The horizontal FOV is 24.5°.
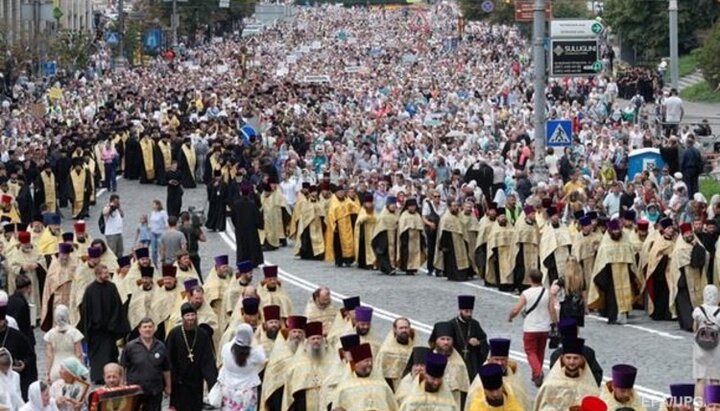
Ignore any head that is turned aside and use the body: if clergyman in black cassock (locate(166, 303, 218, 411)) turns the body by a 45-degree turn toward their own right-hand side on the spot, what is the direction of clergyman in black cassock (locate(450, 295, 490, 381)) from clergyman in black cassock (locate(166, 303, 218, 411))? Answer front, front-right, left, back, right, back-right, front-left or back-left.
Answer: back-left

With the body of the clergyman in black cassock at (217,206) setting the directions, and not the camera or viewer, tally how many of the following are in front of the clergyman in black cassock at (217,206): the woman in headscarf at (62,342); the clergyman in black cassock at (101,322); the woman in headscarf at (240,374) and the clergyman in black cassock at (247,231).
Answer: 4

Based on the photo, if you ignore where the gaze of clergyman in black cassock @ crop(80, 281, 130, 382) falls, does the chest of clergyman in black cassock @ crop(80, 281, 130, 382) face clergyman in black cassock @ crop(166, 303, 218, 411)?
no

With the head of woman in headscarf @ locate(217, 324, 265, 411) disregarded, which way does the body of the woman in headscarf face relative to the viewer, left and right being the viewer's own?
facing away from the viewer

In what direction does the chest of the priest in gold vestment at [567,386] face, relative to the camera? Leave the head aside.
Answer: toward the camera

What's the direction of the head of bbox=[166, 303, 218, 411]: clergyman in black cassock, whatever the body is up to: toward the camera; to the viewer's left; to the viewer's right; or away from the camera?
toward the camera

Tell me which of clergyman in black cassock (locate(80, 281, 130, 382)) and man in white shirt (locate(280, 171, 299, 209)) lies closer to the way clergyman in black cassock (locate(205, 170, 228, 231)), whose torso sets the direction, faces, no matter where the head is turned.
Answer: the clergyman in black cassock

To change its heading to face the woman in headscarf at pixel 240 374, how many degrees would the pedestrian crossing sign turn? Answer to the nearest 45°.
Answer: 0° — it already faces them

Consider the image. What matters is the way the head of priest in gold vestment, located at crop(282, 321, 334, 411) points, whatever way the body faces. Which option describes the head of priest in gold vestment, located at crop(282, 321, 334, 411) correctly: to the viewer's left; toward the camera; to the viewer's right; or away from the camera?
toward the camera

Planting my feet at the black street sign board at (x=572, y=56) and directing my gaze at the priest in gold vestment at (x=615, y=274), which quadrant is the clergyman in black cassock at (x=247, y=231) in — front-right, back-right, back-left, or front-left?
front-right

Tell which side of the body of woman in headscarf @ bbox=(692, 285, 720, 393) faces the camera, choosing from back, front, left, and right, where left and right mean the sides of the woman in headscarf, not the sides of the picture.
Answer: back

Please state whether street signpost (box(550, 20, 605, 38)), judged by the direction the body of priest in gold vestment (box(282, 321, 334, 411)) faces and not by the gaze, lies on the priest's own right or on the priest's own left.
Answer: on the priest's own left

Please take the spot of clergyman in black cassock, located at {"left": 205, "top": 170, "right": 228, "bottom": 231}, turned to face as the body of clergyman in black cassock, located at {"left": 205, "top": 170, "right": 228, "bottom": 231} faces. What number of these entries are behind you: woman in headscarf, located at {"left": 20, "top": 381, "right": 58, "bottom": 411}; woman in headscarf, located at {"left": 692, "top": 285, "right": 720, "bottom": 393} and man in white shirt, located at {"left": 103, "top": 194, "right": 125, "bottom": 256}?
0

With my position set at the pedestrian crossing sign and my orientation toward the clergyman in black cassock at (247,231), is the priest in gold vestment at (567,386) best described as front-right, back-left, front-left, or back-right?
front-left

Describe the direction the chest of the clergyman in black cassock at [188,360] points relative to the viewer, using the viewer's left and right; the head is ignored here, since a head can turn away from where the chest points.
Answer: facing the viewer
